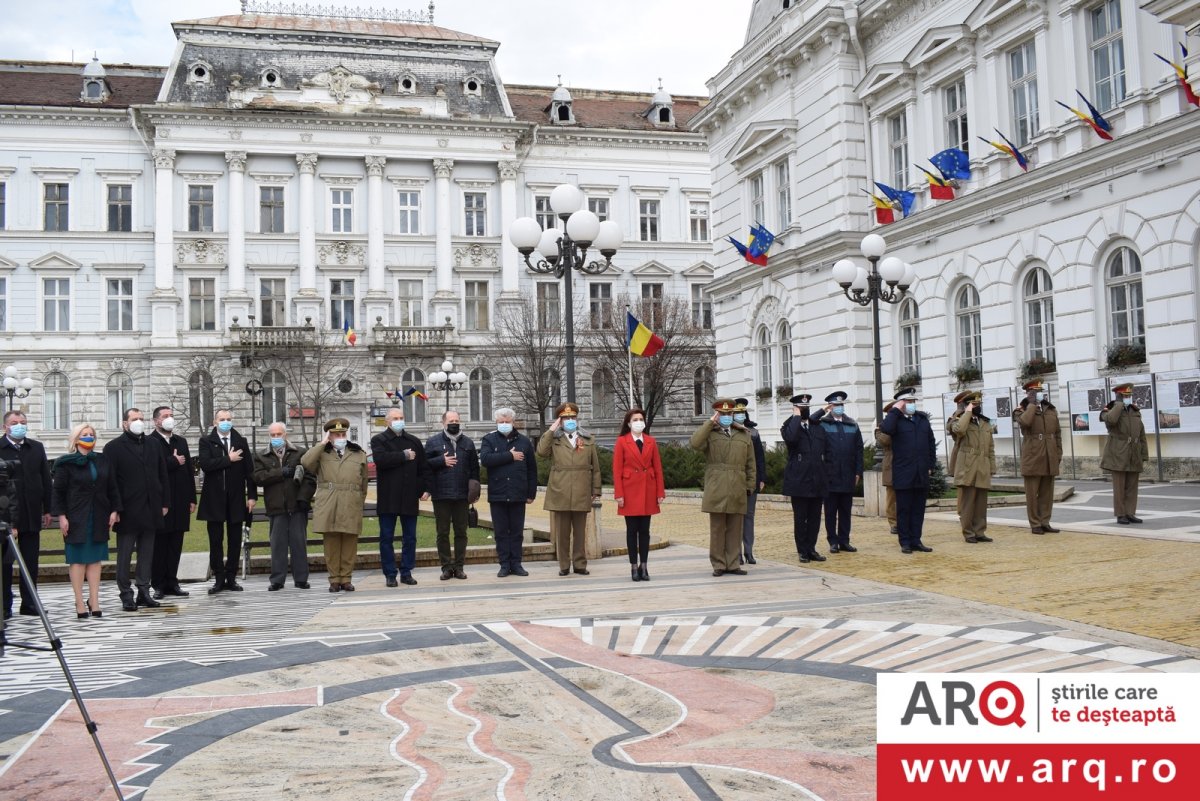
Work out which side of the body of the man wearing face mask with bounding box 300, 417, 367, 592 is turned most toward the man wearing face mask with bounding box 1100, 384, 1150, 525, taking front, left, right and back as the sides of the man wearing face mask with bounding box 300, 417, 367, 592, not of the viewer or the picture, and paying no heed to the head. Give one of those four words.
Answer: left

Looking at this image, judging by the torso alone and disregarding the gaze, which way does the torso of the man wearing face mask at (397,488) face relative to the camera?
toward the camera

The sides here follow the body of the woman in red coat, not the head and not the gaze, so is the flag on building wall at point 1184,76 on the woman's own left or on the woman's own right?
on the woman's own left

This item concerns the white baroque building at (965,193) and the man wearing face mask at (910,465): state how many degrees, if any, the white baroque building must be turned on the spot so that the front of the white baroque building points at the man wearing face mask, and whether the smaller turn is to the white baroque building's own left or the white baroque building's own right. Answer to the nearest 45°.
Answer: approximately 45° to the white baroque building's own left

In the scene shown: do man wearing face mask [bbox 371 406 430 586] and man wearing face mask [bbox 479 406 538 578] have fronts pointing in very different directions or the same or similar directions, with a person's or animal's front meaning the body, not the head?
same or similar directions

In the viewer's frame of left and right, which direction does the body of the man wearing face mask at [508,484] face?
facing the viewer

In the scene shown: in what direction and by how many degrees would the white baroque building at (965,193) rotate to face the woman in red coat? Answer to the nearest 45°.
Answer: approximately 45° to its left

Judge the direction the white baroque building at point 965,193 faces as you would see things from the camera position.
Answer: facing the viewer and to the left of the viewer

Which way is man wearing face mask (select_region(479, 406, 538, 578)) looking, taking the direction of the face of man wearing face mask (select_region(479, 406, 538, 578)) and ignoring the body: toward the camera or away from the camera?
toward the camera

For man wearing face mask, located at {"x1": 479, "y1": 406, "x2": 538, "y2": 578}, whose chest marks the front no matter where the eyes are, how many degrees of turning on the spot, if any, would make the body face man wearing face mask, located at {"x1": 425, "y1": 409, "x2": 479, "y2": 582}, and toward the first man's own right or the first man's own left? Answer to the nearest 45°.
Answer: approximately 90° to the first man's own right

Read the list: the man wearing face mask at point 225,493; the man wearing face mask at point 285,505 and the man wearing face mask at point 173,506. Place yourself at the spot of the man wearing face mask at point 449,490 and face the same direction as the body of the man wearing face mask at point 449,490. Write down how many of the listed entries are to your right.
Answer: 3

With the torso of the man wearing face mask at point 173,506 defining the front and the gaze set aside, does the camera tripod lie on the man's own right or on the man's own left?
on the man's own right

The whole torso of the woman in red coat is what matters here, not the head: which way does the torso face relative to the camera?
toward the camera

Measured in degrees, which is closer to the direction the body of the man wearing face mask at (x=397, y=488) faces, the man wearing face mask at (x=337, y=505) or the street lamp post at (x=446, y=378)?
the man wearing face mask

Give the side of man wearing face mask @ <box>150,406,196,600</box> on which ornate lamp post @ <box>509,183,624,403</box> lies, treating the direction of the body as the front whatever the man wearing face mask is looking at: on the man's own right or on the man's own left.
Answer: on the man's own left

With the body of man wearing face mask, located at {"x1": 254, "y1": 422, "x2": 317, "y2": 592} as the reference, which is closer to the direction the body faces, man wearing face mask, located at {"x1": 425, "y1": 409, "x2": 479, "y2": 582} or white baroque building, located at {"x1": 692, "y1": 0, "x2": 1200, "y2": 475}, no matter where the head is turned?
the man wearing face mask

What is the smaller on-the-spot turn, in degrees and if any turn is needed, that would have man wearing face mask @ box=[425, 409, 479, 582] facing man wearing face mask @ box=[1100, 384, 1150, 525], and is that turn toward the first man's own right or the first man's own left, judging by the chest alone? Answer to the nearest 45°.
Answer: approximately 90° to the first man's own left

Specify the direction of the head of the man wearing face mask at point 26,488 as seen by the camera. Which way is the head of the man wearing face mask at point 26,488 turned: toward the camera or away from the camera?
toward the camera

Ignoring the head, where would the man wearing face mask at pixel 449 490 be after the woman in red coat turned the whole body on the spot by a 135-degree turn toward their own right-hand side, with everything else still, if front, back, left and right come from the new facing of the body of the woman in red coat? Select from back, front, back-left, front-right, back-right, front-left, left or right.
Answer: front-left

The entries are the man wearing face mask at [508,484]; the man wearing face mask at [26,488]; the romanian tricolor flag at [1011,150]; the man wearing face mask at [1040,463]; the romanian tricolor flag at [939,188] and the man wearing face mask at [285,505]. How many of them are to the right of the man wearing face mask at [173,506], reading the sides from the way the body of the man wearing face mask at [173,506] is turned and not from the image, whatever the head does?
1
